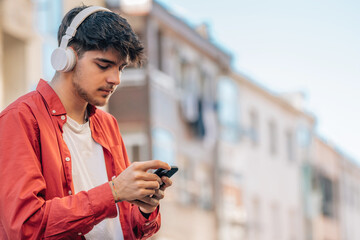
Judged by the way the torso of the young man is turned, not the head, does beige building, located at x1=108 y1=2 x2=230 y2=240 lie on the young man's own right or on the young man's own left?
on the young man's own left

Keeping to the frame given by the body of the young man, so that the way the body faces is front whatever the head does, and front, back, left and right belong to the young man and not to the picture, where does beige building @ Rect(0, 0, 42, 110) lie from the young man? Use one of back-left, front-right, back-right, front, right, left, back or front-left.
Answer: back-left

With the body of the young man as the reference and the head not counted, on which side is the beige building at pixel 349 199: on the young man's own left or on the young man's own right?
on the young man's own left

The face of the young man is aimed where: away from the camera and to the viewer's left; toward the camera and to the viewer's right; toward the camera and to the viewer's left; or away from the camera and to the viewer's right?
toward the camera and to the viewer's right

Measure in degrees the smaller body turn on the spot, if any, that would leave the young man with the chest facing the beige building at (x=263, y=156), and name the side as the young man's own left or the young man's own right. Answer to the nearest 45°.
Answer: approximately 135° to the young man's own left
